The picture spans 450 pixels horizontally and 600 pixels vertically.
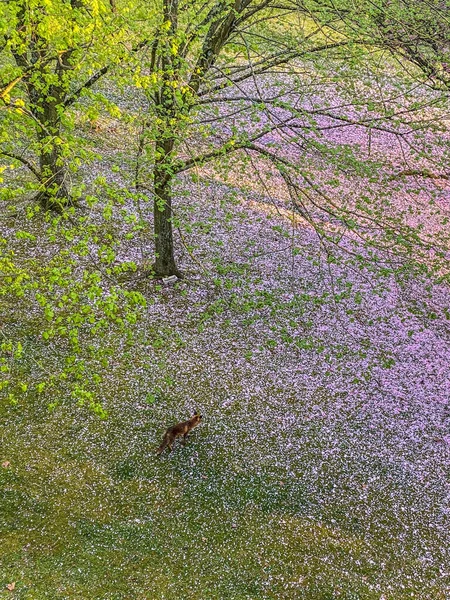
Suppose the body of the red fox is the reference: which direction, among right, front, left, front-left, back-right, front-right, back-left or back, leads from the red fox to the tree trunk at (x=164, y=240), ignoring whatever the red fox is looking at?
front-left

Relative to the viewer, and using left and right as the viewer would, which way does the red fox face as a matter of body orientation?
facing away from the viewer and to the right of the viewer
